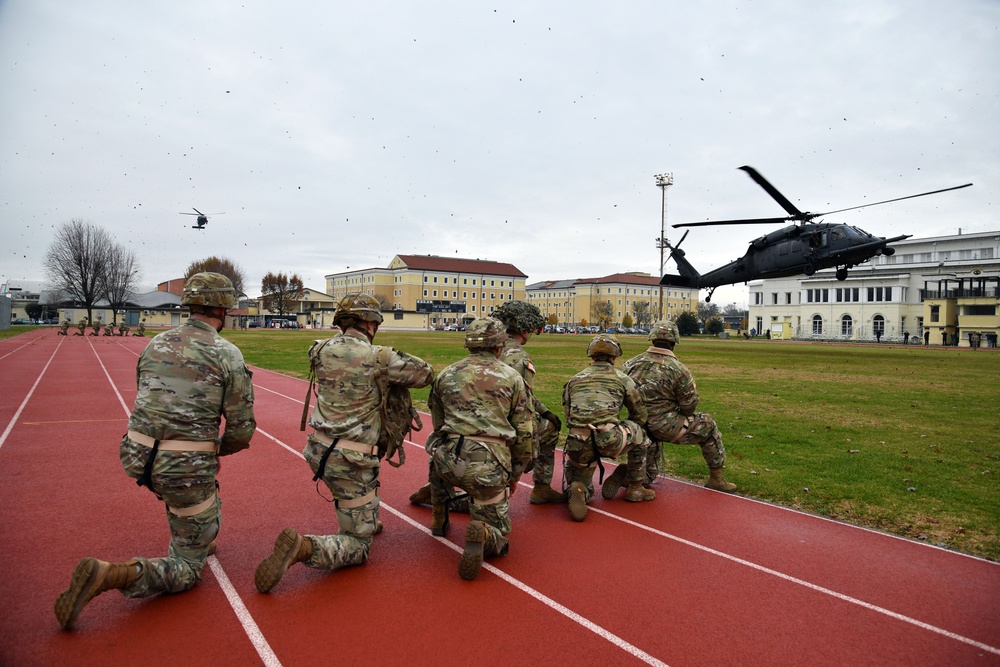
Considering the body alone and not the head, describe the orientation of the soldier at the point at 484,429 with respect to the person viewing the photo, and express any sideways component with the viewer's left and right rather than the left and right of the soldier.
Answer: facing away from the viewer

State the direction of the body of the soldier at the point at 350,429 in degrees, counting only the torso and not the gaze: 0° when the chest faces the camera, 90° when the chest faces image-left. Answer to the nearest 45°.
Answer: approximately 225°

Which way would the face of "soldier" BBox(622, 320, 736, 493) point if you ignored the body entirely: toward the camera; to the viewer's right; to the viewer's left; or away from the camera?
away from the camera

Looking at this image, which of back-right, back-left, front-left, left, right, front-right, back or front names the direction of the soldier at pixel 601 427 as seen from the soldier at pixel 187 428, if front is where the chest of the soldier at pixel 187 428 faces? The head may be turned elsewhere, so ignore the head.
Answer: front-right

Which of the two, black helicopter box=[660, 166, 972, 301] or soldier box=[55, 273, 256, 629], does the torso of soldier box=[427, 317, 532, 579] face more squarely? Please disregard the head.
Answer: the black helicopter

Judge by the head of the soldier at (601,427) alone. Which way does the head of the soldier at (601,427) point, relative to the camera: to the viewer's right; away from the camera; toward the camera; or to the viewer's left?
away from the camera

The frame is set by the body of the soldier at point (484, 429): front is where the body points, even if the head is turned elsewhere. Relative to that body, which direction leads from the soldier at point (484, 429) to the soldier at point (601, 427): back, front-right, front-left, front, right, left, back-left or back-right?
front-right

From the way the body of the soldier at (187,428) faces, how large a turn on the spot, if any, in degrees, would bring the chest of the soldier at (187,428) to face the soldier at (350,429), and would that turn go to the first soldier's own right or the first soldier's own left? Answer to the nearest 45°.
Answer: approximately 45° to the first soldier's own right

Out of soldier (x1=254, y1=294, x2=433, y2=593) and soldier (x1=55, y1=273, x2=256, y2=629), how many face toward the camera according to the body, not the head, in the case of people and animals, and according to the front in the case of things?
0

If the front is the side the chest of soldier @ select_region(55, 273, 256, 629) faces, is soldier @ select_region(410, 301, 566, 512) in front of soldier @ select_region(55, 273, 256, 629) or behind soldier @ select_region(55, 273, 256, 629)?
in front

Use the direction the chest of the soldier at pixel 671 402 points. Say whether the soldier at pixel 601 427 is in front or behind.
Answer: behind

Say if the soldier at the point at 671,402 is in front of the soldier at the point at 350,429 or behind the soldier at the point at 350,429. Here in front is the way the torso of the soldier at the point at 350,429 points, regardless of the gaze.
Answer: in front

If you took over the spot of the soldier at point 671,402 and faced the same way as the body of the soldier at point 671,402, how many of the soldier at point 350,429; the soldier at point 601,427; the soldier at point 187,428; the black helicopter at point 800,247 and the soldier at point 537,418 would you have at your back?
4

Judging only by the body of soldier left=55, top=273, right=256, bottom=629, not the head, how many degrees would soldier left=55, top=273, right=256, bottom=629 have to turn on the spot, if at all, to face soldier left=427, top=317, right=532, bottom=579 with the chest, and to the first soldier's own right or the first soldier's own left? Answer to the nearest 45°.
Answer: approximately 45° to the first soldier's own right

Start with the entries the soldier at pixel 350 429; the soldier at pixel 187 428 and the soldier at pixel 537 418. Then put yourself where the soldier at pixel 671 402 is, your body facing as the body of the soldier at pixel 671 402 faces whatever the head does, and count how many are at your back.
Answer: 3

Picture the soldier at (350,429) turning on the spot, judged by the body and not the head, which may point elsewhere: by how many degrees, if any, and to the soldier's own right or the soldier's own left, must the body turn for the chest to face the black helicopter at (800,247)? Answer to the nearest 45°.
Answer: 0° — they already face it

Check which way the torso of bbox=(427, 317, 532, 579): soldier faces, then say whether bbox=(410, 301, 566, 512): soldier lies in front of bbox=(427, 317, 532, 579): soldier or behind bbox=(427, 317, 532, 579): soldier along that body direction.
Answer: in front

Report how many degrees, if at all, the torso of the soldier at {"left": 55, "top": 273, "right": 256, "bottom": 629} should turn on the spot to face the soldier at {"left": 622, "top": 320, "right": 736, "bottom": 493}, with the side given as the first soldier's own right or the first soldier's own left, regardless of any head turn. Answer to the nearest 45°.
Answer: approximately 45° to the first soldier's own right
